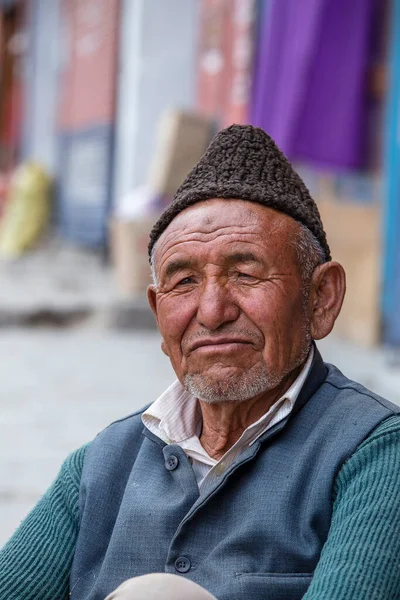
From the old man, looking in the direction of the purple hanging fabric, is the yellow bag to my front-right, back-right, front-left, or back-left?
front-left

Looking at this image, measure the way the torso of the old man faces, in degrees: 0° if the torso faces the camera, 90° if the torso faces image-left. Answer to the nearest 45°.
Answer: approximately 45°

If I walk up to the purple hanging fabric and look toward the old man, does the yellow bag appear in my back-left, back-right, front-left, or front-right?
back-right

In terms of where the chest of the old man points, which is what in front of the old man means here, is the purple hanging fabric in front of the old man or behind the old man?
behind

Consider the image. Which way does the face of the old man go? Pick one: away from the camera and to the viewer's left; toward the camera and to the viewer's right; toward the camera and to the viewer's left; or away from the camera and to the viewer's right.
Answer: toward the camera and to the viewer's left

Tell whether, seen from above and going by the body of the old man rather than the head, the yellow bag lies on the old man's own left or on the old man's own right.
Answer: on the old man's own right

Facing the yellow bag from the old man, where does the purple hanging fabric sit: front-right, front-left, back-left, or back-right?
front-right
